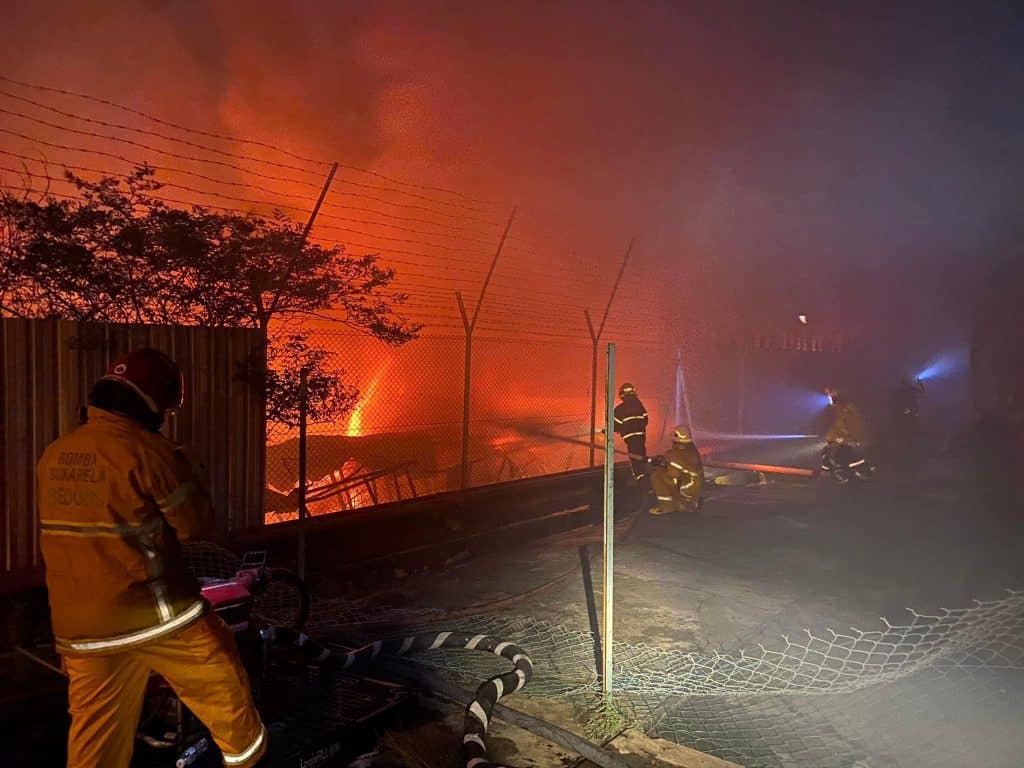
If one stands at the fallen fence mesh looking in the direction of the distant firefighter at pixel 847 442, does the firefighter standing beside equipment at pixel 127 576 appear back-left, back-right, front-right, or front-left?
back-left

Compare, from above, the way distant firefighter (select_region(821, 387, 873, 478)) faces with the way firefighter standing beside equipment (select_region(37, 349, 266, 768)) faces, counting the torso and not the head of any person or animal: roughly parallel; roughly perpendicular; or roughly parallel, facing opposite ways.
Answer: roughly perpendicular

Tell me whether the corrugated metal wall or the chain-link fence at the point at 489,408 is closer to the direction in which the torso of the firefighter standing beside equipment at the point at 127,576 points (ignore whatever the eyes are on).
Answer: the chain-link fence

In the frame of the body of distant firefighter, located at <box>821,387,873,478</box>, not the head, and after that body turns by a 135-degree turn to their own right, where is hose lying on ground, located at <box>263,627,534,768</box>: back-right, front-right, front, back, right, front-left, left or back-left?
back-right

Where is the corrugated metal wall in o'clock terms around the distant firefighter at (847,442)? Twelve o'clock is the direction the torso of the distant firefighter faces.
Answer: The corrugated metal wall is roughly at 10 o'clock from the distant firefighter.

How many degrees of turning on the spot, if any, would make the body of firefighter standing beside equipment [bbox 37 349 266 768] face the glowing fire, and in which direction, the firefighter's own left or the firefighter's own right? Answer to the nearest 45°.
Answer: approximately 45° to the firefighter's own left

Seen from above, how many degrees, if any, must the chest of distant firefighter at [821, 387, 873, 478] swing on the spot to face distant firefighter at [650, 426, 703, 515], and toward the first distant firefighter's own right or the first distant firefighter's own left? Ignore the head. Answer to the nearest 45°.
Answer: approximately 45° to the first distant firefighter's own left

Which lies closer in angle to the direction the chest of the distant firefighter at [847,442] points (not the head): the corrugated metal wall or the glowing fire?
the glowing fire

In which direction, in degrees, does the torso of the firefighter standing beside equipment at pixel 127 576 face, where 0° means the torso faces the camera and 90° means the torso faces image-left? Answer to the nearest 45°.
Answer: approximately 225°

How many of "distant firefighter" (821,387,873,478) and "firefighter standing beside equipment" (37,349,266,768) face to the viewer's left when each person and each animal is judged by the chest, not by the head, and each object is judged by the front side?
1

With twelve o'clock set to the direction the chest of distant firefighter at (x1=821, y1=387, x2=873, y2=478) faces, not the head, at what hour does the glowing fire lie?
The glowing fire is roughly at 11 o'clock from the distant firefighter.

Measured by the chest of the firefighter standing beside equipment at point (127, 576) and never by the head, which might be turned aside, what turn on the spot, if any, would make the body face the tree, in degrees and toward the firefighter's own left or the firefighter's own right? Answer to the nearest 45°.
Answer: approximately 45° to the firefighter's own left

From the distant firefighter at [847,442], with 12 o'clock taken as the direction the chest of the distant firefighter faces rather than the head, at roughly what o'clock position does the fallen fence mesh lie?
The fallen fence mesh is roughly at 9 o'clock from the distant firefighter.

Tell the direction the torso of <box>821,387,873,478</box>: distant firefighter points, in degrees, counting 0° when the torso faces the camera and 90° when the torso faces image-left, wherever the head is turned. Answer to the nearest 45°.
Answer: approximately 90°

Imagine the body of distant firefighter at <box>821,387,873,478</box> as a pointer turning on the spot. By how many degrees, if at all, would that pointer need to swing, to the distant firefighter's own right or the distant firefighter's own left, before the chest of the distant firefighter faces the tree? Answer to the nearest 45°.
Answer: approximately 45° to the distant firefighter's own left
